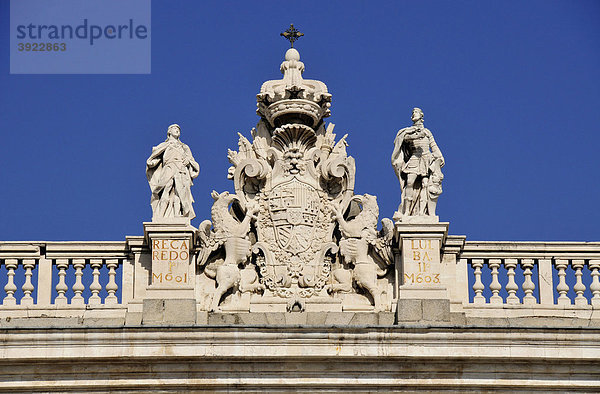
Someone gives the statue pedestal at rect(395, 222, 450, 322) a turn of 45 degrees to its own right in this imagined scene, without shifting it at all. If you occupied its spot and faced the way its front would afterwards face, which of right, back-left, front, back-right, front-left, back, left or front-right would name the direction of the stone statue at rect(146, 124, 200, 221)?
front-right

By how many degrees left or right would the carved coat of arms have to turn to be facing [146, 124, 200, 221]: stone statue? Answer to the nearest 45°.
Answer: approximately 90° to its right

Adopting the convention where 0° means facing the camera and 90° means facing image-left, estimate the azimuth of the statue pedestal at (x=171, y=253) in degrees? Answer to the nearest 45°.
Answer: approximately 0°

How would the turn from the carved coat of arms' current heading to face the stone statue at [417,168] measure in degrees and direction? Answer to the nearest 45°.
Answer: approximately 90° to its left

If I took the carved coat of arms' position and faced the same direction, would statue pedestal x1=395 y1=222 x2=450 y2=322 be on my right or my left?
on my left

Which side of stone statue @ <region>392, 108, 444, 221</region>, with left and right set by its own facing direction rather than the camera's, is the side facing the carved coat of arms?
right

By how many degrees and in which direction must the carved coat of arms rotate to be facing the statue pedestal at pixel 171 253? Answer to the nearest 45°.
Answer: approximately 90° to its right
